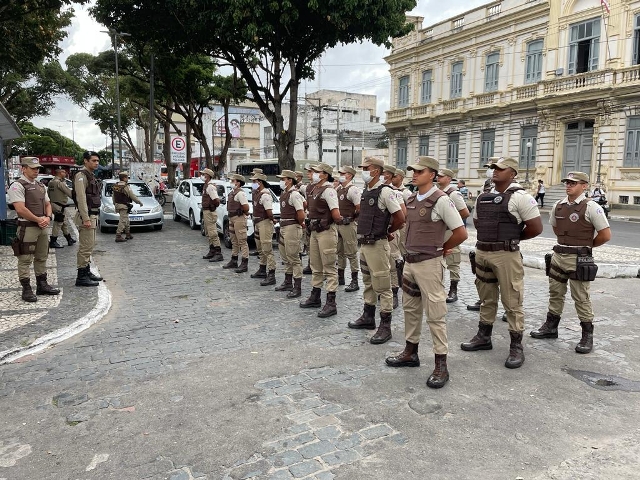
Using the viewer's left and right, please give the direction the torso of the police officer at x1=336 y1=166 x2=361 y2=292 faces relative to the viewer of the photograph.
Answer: facing the viewer and to the left of the viewer

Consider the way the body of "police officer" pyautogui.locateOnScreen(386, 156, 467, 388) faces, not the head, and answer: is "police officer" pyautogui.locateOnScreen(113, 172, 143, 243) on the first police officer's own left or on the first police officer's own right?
on the first police officer's own right

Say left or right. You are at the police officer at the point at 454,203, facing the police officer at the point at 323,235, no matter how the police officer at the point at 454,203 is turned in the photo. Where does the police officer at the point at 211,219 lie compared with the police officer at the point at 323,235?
right

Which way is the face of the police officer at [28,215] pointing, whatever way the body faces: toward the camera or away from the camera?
toward the camera

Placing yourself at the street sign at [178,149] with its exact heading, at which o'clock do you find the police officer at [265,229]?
The police officer is roughly at 12 o'clock from the street sign.

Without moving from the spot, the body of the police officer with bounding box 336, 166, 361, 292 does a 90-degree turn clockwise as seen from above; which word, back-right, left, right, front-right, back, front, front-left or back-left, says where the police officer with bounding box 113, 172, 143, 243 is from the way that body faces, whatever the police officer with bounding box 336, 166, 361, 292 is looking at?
front

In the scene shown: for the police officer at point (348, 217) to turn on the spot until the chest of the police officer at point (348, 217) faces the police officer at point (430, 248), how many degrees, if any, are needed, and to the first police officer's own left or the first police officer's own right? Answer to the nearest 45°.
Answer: approximately 45° to the first police officer's own left

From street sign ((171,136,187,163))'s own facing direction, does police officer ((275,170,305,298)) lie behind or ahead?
ahead

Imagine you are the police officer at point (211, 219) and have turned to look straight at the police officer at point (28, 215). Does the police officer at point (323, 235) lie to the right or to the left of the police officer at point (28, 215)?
left

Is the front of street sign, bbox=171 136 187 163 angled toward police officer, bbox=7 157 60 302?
yes

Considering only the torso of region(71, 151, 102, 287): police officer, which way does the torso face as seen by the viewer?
to the viewer's right

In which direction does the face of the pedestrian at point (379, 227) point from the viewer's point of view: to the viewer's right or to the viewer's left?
to the viewer's left

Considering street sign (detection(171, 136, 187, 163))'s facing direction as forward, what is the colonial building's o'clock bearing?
The colonial building is roughly at 9 o'clock from the street sign.

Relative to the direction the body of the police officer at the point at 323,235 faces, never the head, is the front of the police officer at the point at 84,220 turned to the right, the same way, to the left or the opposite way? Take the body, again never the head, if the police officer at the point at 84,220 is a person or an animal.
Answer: the opposite way

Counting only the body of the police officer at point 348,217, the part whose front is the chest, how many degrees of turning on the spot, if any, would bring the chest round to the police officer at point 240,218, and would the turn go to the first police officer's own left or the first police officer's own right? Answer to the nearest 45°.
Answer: approximately 90° to the first police officer's own right

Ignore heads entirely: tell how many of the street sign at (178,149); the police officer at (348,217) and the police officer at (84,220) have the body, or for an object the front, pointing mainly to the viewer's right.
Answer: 1

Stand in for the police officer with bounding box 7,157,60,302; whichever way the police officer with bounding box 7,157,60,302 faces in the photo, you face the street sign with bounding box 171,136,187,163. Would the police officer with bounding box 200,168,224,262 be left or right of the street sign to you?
right
